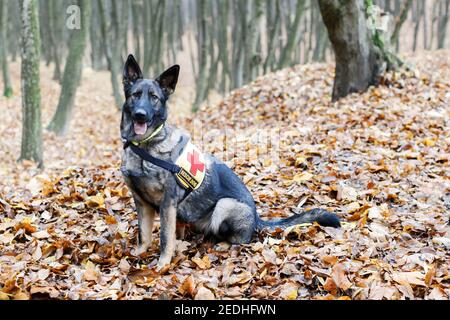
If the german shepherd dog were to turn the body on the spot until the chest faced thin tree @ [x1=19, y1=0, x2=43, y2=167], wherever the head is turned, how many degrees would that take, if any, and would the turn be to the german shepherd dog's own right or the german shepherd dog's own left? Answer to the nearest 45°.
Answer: approximately 90° to the german shepherd dog's own right

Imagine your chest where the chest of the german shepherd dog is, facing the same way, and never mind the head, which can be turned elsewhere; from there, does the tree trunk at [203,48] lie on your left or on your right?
on your right

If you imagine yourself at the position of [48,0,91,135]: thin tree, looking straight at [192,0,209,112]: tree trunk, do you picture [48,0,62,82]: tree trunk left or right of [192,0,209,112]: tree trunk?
left

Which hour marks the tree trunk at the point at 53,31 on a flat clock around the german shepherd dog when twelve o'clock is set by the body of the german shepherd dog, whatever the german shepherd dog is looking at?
The tree trunk is roughly at 4 o'clock from the german shepherd dog.

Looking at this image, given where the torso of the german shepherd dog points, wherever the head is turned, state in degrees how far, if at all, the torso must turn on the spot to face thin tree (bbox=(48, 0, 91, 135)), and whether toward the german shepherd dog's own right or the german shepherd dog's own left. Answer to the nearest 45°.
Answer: approximately 135° to the german shepherd dog's own right
